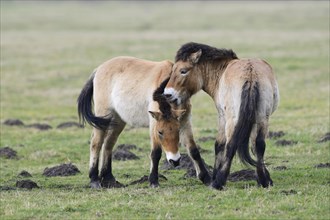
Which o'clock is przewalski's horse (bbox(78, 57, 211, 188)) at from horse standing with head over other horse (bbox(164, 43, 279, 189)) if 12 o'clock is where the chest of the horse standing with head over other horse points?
The przewalski's horse is roughly at 10 o'clock from the horse standing with head over other horse.

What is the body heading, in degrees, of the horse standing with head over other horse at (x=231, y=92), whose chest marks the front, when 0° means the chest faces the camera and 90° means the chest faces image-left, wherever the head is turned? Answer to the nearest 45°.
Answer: approximately 180°
